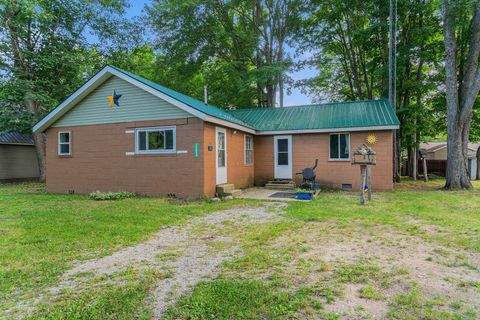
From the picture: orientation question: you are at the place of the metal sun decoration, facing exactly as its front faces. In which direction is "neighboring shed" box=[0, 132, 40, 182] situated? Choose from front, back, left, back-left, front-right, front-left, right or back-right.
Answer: right

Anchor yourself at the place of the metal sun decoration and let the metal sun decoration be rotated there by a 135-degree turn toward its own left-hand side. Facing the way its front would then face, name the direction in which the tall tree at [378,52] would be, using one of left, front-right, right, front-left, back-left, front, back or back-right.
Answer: front-left

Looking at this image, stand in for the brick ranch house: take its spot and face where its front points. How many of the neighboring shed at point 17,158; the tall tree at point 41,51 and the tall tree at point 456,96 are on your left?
1

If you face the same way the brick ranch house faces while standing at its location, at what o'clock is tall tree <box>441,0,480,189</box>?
The tall tree is roughly at 9 o'clock from the brick ranch house.

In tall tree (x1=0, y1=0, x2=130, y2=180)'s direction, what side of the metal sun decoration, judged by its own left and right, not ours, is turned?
right

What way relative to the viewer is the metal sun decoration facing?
toward the camera

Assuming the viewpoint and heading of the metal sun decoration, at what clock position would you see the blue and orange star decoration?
The blue and orange star decoration is roughly at 2 o'clock from the metal sun decoration.

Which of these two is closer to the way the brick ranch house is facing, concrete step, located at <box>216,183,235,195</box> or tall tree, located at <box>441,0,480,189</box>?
the concrete step

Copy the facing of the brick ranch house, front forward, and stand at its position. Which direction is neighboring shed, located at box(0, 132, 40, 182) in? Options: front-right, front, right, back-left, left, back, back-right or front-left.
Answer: back-right

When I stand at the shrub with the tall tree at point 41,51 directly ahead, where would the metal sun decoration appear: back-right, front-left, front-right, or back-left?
back-right

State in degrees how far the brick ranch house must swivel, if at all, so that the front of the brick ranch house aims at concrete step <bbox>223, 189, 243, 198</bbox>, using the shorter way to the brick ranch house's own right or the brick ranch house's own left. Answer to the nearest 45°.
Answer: approximately 45° to the brick ranch house's own left
